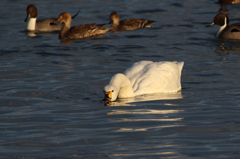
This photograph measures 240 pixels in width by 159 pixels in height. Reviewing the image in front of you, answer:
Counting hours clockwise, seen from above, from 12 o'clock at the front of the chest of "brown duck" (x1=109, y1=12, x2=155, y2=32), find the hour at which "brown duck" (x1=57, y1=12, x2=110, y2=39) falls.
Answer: "brown duck" (x1=57, y1=12, x2=110, y2=39) is roughly at 11 o'clock from "brown duck" (x1=109, y1=12, x2=155, y2=32).

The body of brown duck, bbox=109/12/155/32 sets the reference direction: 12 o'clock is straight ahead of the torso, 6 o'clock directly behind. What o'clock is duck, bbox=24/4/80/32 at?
The duck is roughly at 12 o'clock from the brown duck.

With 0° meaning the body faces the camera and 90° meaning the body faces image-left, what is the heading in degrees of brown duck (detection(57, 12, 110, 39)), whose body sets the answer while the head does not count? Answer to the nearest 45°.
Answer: approximately 90°

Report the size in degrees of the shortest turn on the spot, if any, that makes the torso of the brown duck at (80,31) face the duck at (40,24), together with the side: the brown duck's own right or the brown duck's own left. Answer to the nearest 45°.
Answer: approximately 45° to the brown duck's own right

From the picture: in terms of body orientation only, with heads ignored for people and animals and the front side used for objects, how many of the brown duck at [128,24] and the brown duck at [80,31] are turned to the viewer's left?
2

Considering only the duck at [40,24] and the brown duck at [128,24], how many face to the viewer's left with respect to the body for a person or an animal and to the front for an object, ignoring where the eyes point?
2

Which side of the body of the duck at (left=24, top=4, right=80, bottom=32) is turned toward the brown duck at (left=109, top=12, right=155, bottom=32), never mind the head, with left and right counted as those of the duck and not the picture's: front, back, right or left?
back

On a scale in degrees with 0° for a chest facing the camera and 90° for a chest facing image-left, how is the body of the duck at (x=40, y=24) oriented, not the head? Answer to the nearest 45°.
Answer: approximately 90°

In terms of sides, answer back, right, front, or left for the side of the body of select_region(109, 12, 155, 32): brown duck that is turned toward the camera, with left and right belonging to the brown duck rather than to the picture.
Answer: left

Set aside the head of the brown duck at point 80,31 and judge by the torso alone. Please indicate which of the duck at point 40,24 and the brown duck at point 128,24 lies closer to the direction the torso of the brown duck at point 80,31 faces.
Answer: the duck
